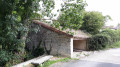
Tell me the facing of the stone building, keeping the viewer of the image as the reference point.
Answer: facing the viewer and to the right of the viewer

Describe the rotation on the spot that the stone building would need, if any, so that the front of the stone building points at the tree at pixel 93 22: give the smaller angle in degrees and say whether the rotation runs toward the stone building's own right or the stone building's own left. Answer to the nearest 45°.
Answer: approximately 90° to the stone building's own left

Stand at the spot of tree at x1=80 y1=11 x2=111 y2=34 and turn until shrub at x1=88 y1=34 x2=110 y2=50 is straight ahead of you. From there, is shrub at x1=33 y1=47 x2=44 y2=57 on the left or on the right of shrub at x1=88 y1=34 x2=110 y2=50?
right

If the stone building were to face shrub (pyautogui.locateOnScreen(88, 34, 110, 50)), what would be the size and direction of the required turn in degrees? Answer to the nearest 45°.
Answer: approximately 90° to its left
